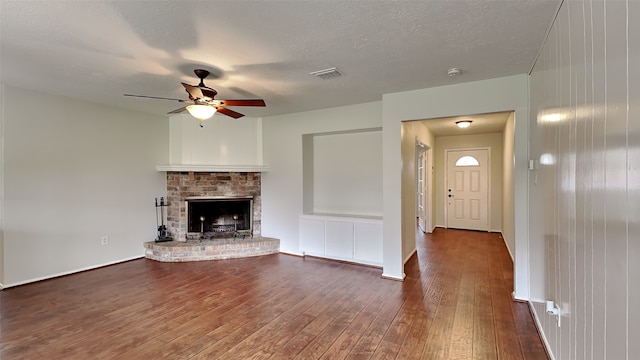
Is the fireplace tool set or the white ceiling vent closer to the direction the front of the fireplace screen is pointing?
the white ceiling vent

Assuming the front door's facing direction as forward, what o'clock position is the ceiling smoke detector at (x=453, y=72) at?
The ceiling smoke detector is roughly at 12 o'clock from the front door.

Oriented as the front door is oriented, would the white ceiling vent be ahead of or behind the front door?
ahead

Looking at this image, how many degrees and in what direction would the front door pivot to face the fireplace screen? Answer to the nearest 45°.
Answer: approximately 45° to its right

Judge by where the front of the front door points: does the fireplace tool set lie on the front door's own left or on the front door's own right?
on the front door's own right

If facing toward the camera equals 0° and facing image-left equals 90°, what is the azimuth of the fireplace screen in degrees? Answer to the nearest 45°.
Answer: approximately 0°

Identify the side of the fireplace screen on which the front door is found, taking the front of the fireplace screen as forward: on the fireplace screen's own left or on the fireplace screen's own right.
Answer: on the fireplace screen's own left

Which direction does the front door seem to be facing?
toward the camera

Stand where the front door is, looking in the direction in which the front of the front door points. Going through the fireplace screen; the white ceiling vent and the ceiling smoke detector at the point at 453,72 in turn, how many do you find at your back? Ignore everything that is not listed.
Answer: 0

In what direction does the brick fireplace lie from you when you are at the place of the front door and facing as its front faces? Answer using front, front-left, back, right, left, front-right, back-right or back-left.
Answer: front-right

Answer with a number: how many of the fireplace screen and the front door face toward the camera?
2

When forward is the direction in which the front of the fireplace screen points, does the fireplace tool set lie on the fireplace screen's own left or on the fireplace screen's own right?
on the fireplace screen's own right

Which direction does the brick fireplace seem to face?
toward the camera

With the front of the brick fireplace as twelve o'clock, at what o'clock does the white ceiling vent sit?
The white ceiling vent is roughly at 11 o'clock from the brick fireplace.

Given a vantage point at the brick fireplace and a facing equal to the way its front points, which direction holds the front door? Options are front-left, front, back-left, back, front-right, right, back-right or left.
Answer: left
